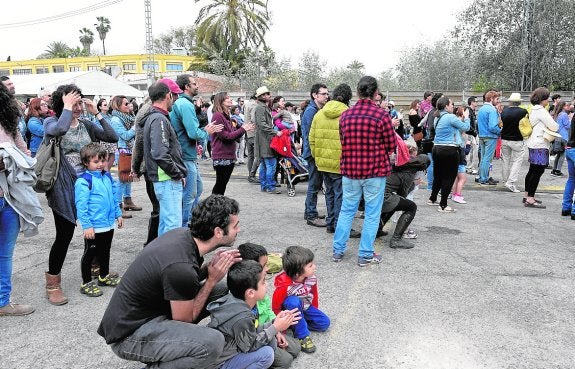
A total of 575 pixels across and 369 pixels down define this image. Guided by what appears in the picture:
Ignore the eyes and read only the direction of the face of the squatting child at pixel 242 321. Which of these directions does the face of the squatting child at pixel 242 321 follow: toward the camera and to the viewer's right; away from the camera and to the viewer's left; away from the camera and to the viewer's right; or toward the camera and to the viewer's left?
away from the camera and to the viewer's right

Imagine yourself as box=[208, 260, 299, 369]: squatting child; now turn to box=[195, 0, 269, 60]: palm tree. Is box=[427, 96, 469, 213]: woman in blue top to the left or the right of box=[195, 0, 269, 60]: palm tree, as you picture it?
right

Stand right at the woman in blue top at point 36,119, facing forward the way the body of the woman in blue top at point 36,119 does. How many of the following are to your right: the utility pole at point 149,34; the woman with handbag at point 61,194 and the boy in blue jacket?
2

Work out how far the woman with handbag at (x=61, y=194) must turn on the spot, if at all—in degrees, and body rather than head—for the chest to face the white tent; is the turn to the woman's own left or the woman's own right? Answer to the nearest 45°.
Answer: approximately 135° to the woman's own left

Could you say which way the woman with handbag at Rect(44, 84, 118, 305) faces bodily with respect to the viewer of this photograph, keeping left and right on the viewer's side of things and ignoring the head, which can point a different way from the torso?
facing the viewer and to the right of the viewer

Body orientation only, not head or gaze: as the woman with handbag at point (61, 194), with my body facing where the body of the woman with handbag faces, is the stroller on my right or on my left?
on my left

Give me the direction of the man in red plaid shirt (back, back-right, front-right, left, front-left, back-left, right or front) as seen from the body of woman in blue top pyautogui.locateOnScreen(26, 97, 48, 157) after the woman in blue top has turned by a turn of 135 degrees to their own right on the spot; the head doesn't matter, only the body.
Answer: left
